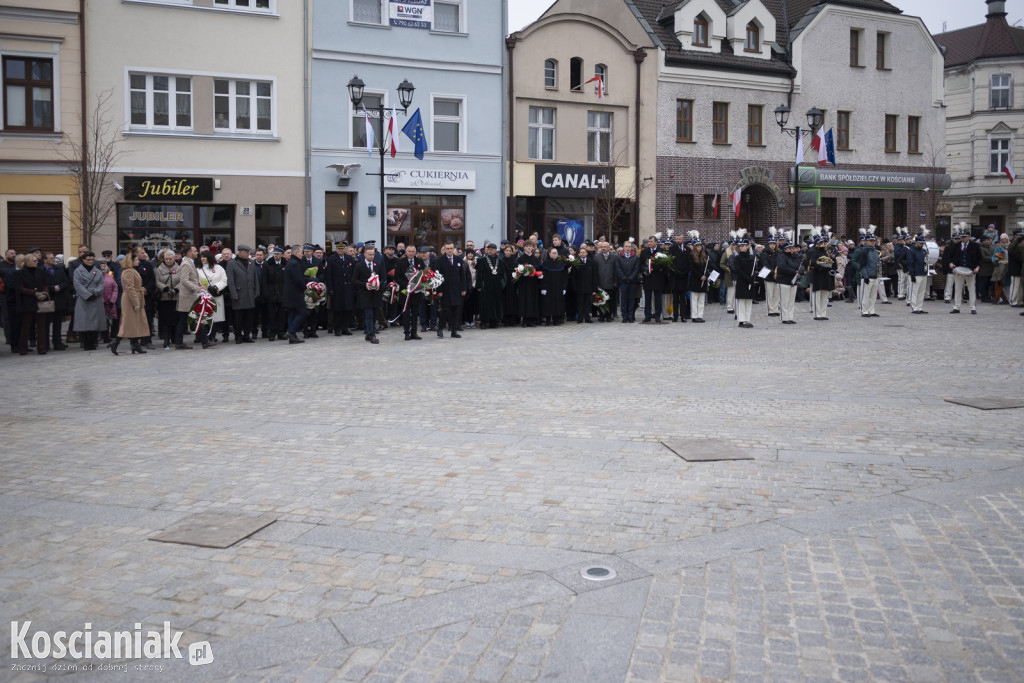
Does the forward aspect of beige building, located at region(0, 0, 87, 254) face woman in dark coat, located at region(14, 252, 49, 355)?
yes

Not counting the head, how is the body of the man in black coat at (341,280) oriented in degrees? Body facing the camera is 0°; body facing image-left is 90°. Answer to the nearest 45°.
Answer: approximately 0°

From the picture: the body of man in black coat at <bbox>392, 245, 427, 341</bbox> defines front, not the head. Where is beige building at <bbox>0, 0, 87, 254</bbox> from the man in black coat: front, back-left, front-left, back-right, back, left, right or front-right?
back-right

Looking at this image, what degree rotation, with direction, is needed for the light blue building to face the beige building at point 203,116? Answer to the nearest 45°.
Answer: approximately 45° to its right

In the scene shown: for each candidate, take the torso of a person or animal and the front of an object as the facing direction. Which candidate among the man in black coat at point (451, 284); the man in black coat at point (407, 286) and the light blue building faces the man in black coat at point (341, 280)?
the light blue building

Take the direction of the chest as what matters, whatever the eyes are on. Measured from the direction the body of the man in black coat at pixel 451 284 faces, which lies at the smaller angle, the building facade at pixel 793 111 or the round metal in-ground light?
the round metal in-ground light

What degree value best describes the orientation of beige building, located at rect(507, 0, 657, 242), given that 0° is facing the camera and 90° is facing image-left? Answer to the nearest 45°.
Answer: approximately 0°
